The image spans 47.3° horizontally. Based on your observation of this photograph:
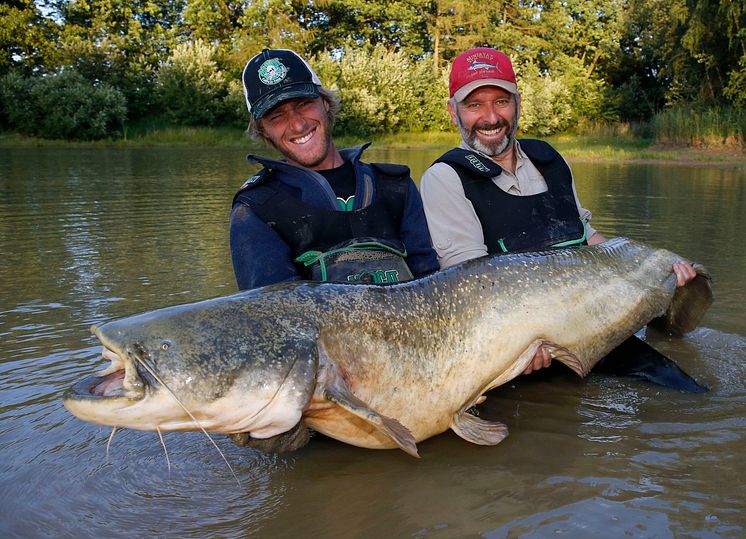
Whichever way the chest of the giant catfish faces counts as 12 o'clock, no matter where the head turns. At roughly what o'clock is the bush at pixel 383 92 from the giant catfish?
The bush is roughly at 3 o'clock from the giant catfish.

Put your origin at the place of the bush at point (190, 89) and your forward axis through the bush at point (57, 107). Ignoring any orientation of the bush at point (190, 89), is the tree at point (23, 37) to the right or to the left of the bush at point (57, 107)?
right

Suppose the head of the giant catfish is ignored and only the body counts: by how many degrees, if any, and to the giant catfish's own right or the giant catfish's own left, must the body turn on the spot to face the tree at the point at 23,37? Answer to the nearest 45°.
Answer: approximately 45° to the giant catfish's own right

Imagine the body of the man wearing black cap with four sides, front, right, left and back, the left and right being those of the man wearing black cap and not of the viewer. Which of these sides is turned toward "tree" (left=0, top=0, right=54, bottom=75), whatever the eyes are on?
back

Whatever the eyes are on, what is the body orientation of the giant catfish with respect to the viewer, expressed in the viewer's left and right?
facing to the left of the viewer

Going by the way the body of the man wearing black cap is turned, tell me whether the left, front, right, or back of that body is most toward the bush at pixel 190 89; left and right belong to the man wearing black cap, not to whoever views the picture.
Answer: back

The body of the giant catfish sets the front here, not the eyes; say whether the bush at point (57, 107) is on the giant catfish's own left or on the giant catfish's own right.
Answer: on the giant catfish's own right

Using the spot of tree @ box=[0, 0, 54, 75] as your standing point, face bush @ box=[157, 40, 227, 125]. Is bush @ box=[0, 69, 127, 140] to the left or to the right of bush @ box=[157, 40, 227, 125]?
right

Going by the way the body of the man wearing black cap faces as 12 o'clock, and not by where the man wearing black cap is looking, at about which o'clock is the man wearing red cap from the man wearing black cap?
The man wearing red cap is roughly at 8 o'clock from the man wearing black cap.
